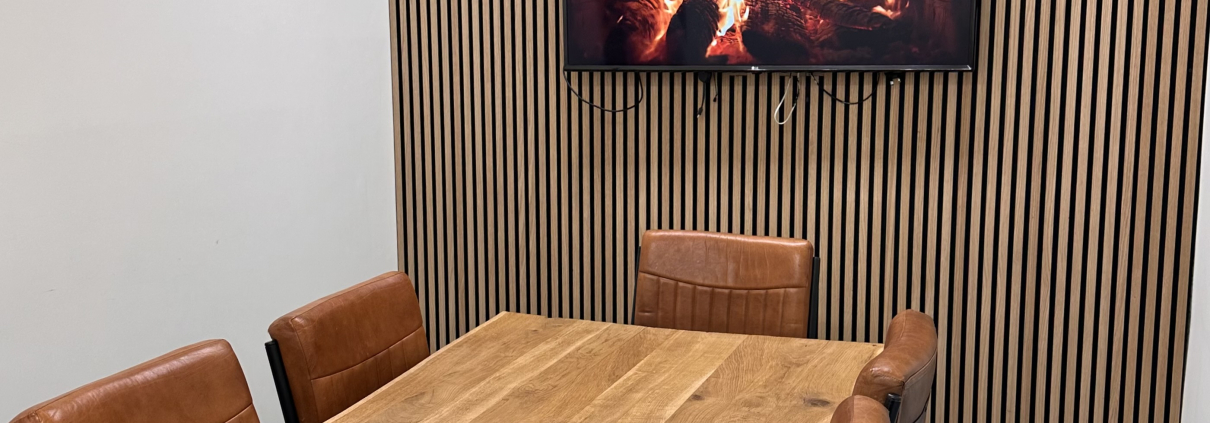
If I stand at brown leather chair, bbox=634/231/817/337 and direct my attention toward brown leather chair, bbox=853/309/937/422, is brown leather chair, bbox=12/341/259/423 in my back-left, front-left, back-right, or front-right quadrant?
front-right

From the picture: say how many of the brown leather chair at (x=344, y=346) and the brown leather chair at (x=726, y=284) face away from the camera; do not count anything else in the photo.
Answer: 0

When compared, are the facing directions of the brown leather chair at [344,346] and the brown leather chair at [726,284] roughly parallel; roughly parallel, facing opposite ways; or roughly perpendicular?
roughly perpendicular

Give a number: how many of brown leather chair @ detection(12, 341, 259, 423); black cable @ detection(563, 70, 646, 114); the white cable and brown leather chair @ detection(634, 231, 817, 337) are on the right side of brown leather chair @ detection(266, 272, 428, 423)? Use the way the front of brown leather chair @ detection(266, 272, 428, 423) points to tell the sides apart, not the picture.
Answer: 1

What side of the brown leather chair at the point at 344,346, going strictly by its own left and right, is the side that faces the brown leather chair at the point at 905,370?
front

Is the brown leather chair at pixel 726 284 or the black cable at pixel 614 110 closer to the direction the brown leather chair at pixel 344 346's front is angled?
the brown leather chair

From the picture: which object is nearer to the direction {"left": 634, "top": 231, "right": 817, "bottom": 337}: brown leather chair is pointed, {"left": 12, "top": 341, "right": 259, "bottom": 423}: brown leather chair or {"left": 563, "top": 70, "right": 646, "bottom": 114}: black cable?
the brown leather chair

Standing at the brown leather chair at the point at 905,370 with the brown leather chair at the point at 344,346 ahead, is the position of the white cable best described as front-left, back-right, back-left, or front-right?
front-right

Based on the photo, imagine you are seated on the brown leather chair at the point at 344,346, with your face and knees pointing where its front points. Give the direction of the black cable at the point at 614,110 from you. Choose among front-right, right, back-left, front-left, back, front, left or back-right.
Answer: left

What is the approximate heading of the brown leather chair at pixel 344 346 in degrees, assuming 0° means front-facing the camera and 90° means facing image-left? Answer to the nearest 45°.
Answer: approximately 315°

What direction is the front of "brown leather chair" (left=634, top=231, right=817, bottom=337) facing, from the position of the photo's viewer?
facing the viewer

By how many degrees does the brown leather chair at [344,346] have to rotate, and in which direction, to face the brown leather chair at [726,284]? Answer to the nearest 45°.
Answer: approximately 45° to its left

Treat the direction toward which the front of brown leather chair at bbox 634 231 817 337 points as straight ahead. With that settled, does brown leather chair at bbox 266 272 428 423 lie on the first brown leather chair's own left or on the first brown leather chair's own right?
on the first brown leather chair's own right

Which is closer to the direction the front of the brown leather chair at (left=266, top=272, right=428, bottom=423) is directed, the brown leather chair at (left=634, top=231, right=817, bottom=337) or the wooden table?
the wooden table

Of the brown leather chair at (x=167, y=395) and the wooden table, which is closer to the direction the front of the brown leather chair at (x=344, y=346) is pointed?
the wooden table

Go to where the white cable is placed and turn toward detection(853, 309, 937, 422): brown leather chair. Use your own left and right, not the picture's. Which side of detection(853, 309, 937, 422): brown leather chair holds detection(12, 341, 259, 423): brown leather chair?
right

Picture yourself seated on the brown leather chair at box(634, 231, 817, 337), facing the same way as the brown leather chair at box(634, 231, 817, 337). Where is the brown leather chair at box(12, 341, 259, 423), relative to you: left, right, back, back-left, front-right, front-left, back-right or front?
front-right

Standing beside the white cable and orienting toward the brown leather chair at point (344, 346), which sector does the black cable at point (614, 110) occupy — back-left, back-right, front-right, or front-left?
front-right
